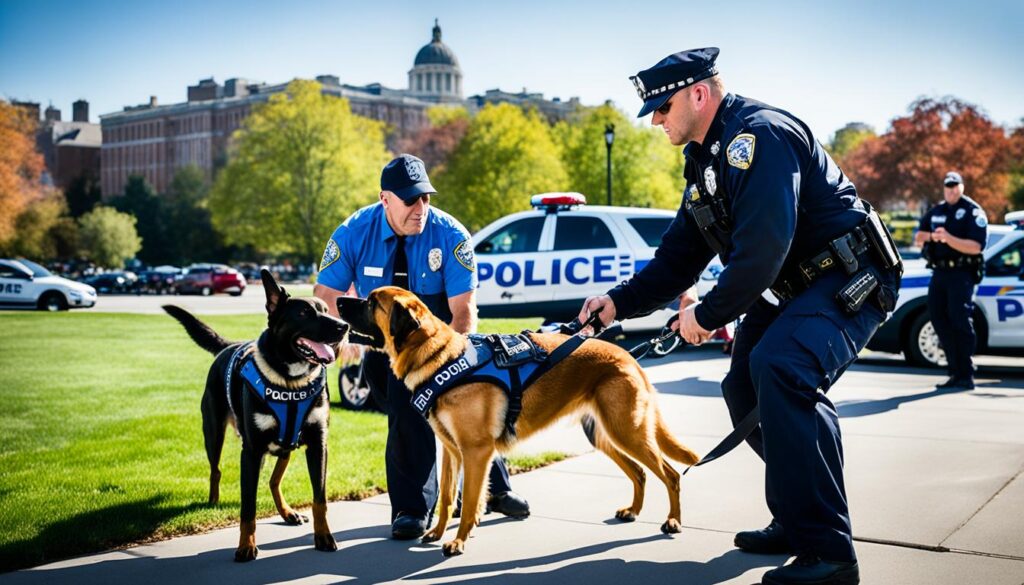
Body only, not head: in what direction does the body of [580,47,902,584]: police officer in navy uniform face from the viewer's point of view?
to the viewer's left

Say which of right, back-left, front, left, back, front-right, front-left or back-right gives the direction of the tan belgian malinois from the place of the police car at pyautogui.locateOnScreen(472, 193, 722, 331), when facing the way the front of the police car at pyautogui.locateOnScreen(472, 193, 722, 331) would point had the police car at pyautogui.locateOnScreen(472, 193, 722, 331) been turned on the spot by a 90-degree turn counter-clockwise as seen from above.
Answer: front

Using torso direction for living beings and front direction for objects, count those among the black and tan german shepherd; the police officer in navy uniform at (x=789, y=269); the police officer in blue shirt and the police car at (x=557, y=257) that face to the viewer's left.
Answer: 2

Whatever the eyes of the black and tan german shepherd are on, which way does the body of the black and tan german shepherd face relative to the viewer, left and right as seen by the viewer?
facing the viewer and to the right of the viewer

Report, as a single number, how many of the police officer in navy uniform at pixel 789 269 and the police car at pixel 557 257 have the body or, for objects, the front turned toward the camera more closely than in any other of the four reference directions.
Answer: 0

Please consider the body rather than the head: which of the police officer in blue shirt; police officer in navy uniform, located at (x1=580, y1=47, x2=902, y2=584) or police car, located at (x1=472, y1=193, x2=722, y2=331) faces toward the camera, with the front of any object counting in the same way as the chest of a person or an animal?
the police officer in blue shirt

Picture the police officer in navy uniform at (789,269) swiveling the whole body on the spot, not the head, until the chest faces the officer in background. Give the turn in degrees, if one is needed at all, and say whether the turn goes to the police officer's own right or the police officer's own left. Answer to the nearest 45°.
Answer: approximately 90° to the police officer's own right

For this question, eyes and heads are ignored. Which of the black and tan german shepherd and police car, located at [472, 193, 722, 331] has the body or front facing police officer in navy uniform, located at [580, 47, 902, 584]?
the black and tan german shepherd

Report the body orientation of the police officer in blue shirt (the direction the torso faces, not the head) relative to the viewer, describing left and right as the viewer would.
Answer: facing the viewer

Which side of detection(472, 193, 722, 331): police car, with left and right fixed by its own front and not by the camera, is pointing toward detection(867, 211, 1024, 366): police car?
back

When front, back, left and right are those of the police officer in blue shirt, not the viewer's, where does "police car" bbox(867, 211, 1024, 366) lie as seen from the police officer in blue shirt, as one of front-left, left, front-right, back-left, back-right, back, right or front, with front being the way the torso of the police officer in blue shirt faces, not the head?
back-left

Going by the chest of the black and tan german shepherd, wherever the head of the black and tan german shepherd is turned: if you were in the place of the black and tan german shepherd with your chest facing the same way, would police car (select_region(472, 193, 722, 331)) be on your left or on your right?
on your left

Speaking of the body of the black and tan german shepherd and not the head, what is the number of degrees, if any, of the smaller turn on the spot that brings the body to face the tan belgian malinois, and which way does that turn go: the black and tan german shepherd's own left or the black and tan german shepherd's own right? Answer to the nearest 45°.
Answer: approximately 45° to the black and tan german shepherd's own left

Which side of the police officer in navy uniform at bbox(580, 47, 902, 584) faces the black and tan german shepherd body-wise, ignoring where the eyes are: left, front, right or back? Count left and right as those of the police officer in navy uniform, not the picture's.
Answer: front

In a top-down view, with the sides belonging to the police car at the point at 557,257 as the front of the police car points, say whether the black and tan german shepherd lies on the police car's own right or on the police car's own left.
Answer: on the police car's own left

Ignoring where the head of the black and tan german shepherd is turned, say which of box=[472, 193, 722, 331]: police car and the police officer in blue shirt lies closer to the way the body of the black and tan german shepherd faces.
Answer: the police officer in blue shirt

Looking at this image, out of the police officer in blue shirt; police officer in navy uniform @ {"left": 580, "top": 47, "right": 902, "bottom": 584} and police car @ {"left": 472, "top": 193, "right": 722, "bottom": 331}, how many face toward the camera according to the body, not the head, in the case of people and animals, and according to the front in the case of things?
1

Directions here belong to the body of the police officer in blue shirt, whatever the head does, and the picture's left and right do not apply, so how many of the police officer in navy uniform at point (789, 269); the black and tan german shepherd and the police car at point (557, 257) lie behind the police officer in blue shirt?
1

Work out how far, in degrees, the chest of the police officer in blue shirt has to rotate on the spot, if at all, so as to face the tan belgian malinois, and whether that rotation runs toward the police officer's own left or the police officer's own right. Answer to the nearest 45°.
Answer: approximately 45° to the police officer's own left

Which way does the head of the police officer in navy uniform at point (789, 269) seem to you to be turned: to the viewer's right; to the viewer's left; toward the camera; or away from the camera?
to the viewer's left

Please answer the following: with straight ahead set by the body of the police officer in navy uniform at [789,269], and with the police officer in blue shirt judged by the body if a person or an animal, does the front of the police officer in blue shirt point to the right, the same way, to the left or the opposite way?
to the left

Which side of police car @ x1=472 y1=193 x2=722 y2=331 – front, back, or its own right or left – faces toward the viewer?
left
